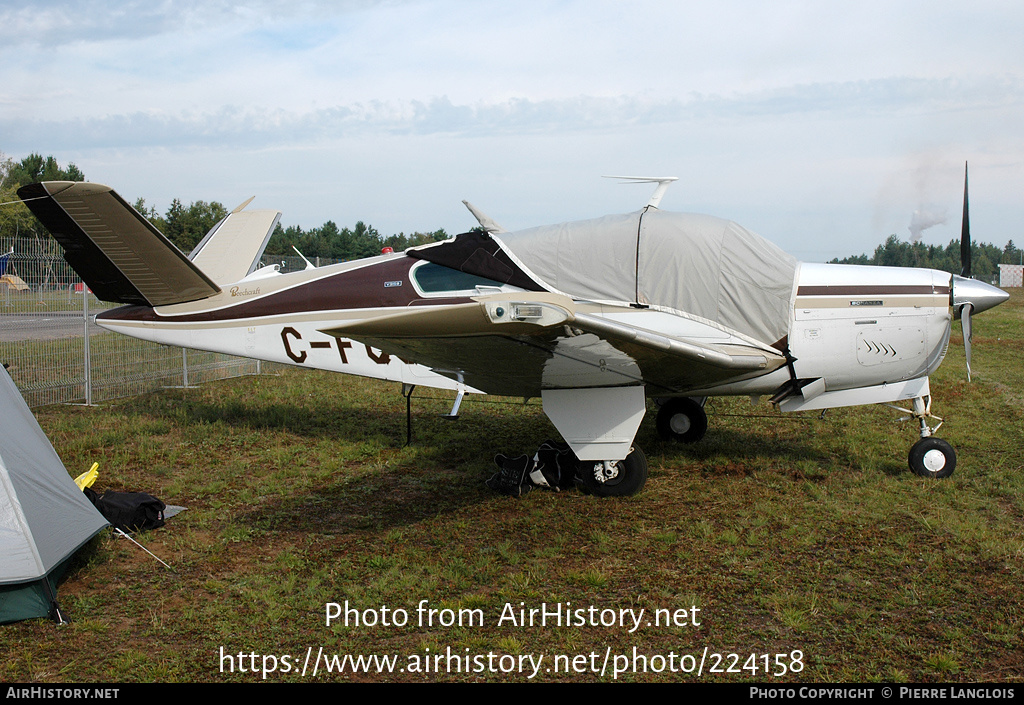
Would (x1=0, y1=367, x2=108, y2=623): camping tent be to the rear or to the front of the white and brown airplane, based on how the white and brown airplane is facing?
to the rear

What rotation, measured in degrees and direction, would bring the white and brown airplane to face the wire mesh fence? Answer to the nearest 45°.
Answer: approximately 135° to its left

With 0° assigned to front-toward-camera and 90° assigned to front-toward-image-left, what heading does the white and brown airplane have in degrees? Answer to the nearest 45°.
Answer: approximately 270°
